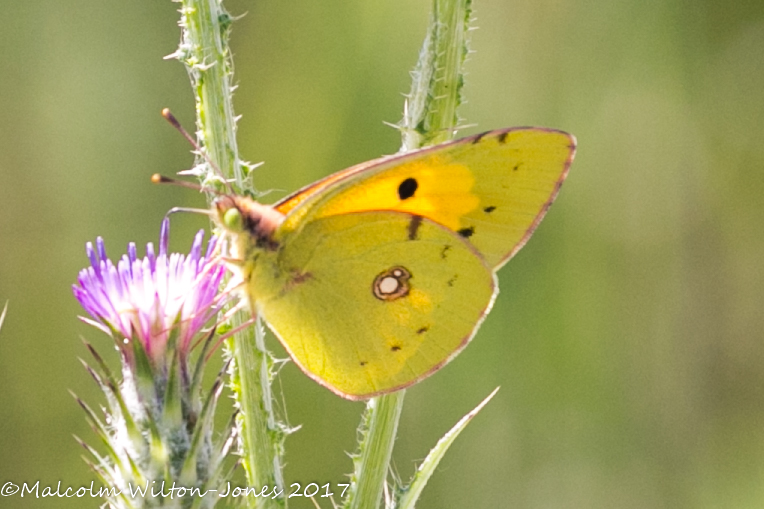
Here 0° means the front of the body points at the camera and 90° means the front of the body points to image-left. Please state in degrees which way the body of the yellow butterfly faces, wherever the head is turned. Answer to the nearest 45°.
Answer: approximately 90°
